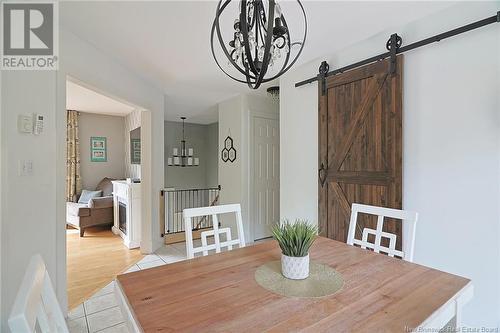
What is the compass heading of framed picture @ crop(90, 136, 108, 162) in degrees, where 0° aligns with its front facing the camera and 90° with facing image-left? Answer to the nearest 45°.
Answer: approximately 0°

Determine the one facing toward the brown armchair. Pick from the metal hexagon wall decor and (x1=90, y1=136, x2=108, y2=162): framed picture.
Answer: the framed picture

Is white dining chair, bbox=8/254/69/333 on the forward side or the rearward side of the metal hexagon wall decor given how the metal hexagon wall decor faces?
on the forward side

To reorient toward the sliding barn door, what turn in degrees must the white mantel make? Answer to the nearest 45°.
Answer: approximately 90° to its left

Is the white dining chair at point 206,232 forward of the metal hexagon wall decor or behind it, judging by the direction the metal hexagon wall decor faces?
forward

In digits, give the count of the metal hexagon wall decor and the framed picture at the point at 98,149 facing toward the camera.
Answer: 2

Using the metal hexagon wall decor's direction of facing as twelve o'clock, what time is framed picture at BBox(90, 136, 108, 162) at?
The framed picture is roughly at 4 o'clock from the metal hexagon wall decor.

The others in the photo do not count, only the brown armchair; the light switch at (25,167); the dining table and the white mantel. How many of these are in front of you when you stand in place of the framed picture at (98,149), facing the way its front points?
4
